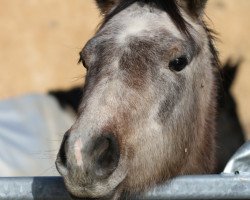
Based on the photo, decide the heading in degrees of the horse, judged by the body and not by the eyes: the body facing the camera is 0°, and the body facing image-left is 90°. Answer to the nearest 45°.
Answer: approximately 45°
